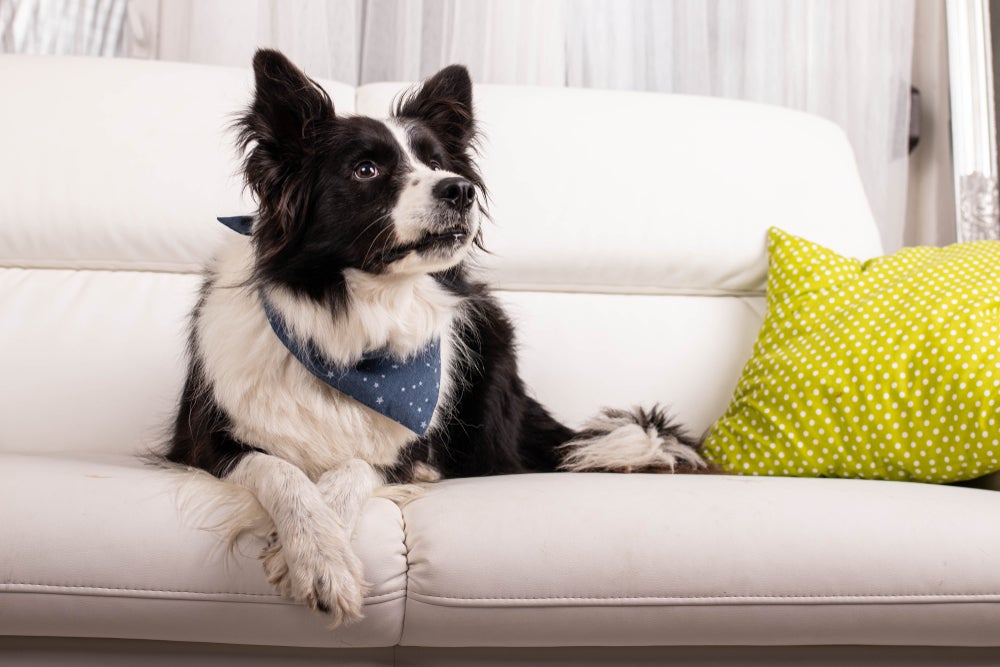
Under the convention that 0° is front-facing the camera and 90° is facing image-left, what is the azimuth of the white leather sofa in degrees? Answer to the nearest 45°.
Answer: approximately 0°

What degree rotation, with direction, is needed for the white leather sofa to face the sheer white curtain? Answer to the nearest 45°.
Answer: approximately 180°
